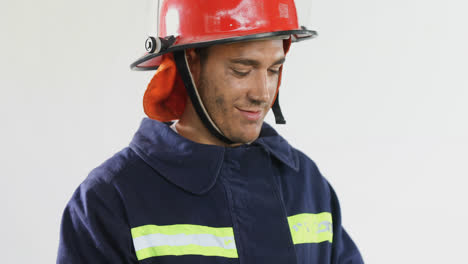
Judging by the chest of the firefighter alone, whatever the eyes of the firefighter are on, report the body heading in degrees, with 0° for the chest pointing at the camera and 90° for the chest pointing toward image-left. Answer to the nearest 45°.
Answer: approximately 315°
